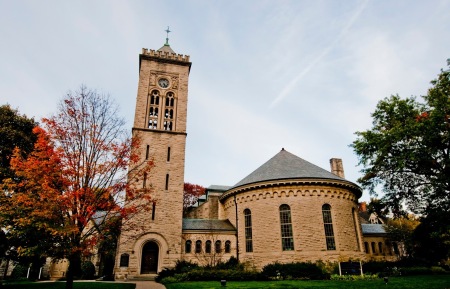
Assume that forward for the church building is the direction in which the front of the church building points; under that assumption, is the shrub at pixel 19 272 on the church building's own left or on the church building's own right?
on the church building's own right

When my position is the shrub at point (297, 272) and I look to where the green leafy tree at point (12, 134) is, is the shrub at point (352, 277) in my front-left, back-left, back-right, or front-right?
back-left

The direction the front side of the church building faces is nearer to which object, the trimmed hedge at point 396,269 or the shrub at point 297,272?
the shrub

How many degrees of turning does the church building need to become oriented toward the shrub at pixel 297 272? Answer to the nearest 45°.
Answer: approximately 45° to its left

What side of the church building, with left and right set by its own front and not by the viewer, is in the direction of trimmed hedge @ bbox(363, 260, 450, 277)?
left

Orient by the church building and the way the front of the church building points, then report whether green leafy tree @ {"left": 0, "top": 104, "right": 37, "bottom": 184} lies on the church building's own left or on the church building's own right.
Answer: on the church building's own right

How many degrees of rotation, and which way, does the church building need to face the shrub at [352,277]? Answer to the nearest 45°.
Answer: approximately 45° to its left

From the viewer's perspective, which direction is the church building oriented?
toward the camera
